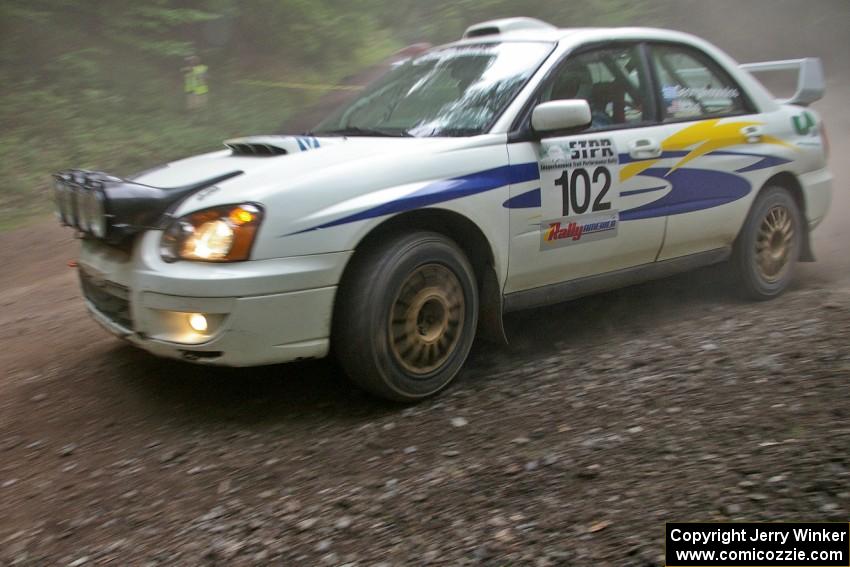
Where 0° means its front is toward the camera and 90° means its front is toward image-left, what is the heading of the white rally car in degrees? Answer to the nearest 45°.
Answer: approximately 45°

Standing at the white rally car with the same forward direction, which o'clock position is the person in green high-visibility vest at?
The person in green high-visibility vest is roughly at 4 o'clock from the white rally car.
